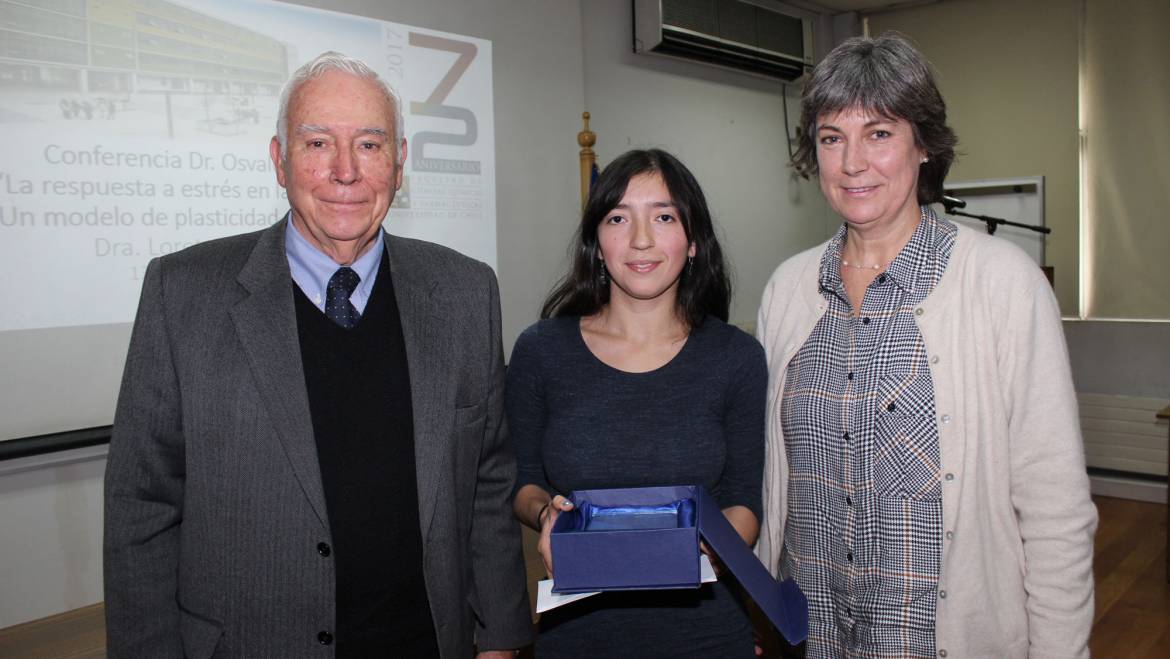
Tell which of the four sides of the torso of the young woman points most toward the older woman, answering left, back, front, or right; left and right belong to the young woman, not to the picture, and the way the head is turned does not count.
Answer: left

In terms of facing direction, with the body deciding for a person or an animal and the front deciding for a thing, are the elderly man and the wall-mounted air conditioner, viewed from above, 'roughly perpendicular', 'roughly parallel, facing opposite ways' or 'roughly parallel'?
roughly parallel

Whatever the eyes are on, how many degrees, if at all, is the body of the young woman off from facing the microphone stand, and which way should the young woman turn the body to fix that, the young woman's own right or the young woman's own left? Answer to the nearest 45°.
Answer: approximately 135° to the young woman's own left

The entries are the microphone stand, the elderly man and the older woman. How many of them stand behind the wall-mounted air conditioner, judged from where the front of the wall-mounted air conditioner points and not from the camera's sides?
0

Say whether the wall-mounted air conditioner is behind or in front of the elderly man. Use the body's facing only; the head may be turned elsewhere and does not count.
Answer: behind

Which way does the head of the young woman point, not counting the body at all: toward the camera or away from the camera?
toward the camera

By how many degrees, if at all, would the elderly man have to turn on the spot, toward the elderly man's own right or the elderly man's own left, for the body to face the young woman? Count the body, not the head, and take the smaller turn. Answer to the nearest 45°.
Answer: approximately 90° to the elderly man's own left

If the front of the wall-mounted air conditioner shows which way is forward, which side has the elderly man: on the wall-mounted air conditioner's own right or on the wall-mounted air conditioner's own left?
on the wall-mounted air conditioner's own right

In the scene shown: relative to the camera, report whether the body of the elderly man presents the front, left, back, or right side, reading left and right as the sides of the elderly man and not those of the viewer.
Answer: front

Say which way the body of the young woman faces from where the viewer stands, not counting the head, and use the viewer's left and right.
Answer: facing the viewer

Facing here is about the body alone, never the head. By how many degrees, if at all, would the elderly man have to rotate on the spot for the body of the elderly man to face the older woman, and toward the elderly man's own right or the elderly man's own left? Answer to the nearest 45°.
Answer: approximately 90° to the elderly man's own left

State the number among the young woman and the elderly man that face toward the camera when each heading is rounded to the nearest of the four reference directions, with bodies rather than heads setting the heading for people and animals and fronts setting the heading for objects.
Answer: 2

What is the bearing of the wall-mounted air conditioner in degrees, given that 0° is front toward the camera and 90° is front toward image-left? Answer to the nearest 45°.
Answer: approximately 315°

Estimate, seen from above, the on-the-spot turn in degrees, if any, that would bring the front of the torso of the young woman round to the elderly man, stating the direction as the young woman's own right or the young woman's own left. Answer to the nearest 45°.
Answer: approximately 45° to the young woman's own right

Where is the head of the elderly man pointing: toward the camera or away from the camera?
toward the camera

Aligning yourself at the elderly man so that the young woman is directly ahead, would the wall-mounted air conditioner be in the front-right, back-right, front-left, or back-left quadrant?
front-left

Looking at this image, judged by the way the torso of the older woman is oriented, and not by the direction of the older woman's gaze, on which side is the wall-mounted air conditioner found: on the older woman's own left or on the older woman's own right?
on the older woman's own right
